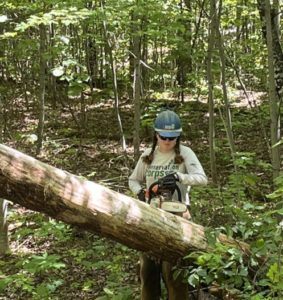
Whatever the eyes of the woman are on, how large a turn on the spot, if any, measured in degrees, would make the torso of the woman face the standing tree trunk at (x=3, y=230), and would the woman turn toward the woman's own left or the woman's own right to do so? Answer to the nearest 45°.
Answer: approximately 135° to the woman's own right

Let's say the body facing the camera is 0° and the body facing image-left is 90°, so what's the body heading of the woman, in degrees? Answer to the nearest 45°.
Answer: approximately 0°
